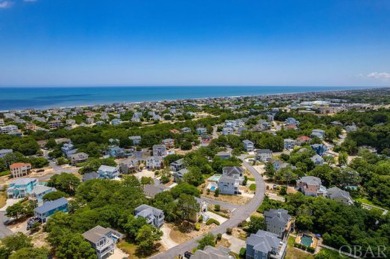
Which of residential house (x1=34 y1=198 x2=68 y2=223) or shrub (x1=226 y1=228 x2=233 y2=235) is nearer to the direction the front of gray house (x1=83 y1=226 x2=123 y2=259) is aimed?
the shrub

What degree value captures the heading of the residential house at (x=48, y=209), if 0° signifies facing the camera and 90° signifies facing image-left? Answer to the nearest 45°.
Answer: approximately 45°

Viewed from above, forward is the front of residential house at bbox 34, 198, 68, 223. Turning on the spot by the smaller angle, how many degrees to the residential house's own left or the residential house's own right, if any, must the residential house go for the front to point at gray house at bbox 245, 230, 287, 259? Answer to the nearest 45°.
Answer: approximately 90° to the residential house's own left

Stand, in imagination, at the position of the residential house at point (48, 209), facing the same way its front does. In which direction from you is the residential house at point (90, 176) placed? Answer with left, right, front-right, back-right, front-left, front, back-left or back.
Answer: back

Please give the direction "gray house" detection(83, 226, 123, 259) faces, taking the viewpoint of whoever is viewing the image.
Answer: facing the viewer and to the right of the viewer

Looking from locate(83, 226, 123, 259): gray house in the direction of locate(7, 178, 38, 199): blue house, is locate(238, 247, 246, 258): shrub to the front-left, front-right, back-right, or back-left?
back-right

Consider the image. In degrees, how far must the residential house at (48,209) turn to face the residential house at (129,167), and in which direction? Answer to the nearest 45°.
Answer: approximately 180°

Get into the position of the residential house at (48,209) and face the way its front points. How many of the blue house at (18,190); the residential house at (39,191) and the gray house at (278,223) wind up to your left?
1

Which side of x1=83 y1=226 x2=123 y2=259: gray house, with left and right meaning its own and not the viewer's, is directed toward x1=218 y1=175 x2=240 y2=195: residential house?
left

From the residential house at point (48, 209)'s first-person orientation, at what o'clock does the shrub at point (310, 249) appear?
The shrub is roughly at 9 o'clock from the residential house.

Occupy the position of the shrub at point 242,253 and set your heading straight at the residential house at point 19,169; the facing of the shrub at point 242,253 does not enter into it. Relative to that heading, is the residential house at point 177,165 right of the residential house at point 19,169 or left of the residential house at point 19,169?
right

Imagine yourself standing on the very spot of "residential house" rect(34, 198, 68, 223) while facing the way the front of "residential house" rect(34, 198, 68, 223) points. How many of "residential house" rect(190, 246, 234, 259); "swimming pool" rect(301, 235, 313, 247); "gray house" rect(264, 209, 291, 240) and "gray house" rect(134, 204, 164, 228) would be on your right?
0

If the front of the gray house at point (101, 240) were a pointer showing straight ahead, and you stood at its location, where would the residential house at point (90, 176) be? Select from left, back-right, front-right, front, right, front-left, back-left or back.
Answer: back-left

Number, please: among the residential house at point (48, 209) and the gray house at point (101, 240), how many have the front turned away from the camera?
0

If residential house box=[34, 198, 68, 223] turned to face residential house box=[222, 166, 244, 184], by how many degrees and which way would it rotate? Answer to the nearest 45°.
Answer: approximately 135° to its left

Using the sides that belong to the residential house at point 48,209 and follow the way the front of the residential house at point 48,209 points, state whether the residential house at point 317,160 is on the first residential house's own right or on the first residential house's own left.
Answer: on the first residential house's own left

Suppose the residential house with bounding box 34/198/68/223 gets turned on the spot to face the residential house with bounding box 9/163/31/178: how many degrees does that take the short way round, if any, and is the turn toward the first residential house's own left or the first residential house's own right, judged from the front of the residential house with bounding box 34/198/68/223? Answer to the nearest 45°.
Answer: approximately 135° to the first residential house's own right

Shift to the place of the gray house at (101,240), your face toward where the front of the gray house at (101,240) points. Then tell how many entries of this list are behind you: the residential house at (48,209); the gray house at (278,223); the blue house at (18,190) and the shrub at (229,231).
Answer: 2

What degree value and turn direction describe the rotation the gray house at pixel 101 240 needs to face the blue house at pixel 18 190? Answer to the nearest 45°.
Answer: approximately 180°

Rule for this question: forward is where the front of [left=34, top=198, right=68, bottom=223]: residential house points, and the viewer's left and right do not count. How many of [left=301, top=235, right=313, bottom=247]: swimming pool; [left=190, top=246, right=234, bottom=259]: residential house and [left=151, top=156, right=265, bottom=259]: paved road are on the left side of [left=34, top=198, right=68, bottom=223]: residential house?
3
